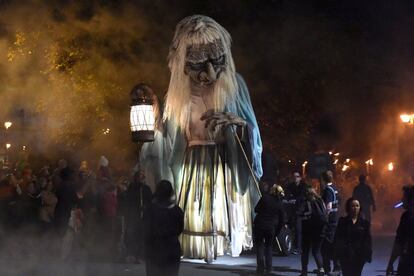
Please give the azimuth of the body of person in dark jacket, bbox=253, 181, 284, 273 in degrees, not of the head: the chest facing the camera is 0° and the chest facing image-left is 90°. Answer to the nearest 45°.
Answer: approximately 180°

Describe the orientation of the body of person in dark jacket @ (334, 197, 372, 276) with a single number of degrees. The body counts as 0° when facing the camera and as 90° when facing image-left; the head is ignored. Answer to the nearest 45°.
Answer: approximately 0°

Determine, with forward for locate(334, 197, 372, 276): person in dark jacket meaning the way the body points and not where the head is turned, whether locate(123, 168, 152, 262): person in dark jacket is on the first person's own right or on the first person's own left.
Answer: on the first person's own right

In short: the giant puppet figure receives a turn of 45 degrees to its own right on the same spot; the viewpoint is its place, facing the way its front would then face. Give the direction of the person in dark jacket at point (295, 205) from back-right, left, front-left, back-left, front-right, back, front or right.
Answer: back

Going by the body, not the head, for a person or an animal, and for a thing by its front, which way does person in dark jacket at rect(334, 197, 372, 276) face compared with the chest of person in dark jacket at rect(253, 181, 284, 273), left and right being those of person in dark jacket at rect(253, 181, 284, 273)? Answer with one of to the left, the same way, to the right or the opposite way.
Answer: the opposite way

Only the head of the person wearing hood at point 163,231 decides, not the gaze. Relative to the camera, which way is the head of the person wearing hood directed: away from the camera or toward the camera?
away from the camera

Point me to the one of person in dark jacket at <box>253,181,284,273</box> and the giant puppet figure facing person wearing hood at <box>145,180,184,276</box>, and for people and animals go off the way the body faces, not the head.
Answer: the giant puppet figure
